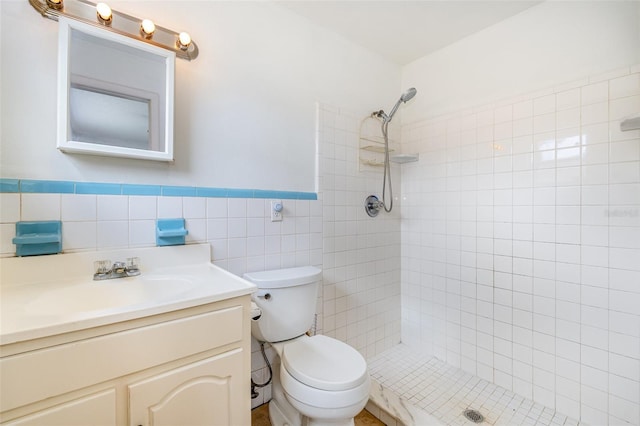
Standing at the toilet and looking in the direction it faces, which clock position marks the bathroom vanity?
The bathroom vanity is roughly at 3 o'clock from the toilet.

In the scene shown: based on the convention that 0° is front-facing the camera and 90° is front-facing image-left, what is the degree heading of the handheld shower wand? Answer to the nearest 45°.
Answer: approximately 315°

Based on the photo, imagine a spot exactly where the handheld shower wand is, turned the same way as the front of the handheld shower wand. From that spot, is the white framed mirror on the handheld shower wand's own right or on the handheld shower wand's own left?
on the handheld shower wand's own right

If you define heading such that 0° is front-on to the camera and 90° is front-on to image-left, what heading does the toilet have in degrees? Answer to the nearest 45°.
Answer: approximately 315°

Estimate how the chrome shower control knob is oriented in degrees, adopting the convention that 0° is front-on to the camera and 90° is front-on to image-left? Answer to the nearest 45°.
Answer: approximately 315°
